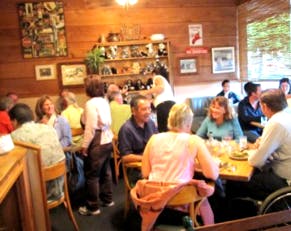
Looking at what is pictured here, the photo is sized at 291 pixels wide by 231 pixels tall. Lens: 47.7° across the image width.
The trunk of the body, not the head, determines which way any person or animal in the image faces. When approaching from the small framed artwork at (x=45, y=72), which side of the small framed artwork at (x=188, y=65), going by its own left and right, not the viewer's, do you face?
right

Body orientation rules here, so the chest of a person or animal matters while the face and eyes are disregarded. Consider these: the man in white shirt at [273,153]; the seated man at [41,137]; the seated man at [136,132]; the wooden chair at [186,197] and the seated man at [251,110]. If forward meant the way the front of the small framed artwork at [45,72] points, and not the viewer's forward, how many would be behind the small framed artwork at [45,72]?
0

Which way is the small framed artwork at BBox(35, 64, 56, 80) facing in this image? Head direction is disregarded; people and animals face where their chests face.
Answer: toward the camera

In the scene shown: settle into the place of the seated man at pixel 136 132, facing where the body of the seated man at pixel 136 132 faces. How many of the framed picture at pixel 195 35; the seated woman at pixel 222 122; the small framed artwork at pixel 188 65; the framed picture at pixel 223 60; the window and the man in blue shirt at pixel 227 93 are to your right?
0

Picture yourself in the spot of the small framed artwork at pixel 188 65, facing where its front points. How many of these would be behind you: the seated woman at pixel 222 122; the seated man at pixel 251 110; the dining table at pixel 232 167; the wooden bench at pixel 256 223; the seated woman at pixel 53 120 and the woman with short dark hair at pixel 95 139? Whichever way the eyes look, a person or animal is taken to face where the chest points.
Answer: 0

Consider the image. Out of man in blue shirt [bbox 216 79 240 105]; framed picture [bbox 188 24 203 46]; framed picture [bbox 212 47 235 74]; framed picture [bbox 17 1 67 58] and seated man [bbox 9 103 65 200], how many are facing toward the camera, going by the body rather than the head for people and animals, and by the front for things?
4

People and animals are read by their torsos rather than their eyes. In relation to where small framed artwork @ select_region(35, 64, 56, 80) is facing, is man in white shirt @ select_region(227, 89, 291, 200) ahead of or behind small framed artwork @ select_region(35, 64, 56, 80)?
ahead

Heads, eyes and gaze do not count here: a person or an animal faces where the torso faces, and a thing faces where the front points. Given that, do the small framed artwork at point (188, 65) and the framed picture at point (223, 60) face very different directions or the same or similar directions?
same or similar directions

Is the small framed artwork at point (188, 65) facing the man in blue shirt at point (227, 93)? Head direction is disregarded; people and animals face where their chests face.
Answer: no

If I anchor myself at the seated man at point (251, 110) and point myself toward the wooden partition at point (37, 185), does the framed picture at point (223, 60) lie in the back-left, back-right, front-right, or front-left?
back-right

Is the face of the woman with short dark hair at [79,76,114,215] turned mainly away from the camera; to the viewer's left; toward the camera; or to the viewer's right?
away from the camera

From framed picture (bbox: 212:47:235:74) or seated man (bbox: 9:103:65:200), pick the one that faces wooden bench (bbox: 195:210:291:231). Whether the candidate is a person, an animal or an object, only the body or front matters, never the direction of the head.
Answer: the framed picture

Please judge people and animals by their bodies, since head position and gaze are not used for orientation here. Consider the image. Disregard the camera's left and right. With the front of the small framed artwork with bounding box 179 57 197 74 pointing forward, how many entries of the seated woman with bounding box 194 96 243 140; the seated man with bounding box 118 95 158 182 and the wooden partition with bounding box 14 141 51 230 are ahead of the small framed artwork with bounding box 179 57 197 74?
3

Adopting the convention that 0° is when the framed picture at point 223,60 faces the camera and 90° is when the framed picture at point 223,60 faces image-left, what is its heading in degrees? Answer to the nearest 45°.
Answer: approximately 0°

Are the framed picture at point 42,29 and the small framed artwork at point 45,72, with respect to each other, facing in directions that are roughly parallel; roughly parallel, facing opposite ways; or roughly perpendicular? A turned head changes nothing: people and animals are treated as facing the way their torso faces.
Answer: roughly parallel

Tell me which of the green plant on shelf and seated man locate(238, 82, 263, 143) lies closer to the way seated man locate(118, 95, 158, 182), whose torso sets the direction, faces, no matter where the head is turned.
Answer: the seated man

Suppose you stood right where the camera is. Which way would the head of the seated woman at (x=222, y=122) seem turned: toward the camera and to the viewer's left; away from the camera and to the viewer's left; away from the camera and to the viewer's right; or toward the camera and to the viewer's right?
toward the camera and to the viewer's left

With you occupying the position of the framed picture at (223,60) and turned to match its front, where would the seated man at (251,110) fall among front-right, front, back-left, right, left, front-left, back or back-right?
front
